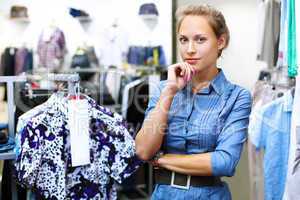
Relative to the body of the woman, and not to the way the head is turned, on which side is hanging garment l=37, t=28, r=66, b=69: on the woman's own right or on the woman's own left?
on the woman's own right

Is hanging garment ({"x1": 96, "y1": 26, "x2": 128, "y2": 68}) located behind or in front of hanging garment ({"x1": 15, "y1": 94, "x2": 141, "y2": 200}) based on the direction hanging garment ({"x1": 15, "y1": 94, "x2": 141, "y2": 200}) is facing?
behind

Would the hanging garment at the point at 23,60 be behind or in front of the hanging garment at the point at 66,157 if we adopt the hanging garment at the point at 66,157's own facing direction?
behind

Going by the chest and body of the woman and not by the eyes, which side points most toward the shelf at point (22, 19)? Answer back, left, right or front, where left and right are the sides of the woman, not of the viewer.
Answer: right

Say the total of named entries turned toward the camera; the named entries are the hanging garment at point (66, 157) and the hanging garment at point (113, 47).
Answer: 2

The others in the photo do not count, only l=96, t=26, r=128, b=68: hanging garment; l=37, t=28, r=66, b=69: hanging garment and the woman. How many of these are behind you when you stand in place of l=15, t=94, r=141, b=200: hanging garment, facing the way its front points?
2

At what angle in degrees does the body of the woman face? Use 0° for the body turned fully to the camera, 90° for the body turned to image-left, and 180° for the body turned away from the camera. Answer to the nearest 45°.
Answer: approximately 45°

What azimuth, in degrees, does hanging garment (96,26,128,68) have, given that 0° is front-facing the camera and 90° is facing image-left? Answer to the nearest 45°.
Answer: approximately 0°
